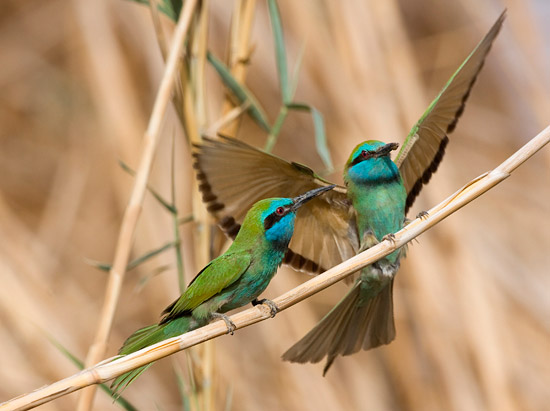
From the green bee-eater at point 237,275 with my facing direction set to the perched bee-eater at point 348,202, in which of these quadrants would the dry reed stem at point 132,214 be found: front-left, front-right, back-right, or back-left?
back-left

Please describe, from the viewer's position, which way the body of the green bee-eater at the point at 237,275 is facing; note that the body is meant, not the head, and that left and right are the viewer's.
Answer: facing to the right of the viewer

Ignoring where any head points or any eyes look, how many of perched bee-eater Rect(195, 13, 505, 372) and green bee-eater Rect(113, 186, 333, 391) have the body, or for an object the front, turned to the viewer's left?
0

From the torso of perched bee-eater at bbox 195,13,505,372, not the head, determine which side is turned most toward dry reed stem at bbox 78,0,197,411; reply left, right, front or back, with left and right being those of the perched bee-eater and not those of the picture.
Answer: right

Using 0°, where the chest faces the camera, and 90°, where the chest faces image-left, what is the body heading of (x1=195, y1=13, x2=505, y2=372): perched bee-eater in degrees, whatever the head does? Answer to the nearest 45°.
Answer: approximately 315°
